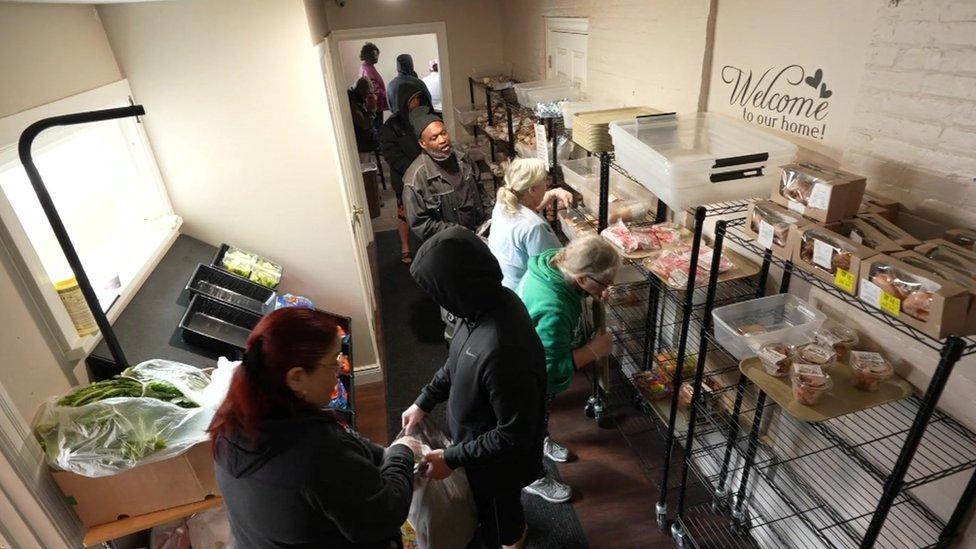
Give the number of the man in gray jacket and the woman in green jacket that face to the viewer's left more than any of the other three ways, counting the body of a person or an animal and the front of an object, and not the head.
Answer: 0

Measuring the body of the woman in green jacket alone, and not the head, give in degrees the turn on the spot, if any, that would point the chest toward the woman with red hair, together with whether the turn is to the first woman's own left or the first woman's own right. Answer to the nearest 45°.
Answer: approximately 135° to the first woman's own right

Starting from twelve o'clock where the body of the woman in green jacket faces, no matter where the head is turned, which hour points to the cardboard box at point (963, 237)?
The cardboard box is roughly at 1 o'clock from the woman in green jacket.

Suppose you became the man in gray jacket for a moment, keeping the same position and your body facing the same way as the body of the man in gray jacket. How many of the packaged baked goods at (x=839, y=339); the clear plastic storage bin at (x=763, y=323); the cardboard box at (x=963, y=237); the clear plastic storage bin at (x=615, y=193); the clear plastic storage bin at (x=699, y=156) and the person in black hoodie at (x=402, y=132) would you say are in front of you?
5

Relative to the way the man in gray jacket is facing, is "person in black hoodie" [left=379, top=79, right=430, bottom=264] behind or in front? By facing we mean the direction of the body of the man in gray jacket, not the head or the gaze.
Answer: behind

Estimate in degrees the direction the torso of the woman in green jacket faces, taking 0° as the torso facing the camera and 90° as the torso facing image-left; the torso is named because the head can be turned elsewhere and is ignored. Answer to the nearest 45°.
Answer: approximately 270°

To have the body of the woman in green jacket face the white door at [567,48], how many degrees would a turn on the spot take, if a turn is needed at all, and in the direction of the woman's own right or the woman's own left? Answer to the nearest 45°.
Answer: approximately 90° to the woman's own left

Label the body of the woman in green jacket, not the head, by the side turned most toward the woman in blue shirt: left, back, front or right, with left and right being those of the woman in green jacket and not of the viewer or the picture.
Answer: left

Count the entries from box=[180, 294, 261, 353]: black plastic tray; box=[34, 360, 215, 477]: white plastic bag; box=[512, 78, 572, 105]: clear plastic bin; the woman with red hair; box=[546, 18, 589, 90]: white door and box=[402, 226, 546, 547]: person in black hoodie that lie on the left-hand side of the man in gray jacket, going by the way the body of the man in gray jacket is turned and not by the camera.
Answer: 2

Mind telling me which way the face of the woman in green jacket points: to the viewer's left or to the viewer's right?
to the viewer's right

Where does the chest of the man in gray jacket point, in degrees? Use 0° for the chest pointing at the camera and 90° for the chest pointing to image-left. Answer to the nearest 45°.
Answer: approximately 315°

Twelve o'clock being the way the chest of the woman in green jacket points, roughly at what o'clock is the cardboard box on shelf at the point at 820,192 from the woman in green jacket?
The cardboard box on shelf is roughly at 1 o'clock from the woman in green jacket.

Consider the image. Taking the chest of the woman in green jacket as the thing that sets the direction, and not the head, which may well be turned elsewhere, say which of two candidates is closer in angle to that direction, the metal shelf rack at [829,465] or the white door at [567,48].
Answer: the metal shelf rack

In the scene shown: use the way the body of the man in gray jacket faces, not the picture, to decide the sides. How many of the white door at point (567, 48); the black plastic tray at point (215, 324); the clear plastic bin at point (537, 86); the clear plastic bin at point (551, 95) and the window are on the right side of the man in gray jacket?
2
